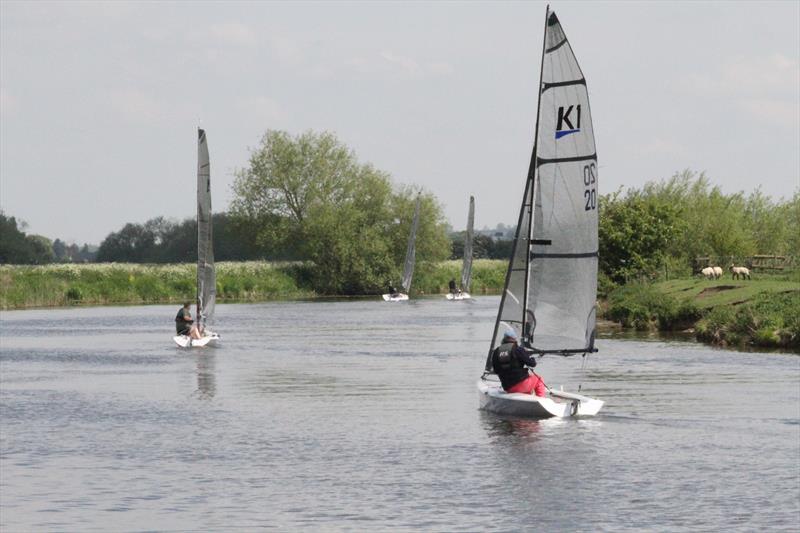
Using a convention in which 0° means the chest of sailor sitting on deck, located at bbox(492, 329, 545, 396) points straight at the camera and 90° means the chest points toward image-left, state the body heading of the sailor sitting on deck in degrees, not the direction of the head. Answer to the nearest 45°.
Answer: approximately 225°
